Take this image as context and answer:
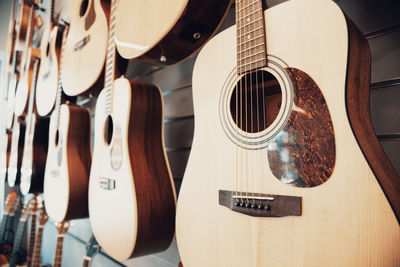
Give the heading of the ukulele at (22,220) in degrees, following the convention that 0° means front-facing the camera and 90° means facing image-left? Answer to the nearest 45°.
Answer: approximately 45°

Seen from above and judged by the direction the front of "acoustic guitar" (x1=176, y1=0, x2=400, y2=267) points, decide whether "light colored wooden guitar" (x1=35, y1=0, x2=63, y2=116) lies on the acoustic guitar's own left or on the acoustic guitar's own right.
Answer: on the acoustic guitar's own right

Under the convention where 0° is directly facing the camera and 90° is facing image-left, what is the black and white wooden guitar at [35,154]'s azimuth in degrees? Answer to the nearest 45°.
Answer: approximately 90°

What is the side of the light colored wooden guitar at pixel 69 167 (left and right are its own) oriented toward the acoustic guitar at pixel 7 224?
right

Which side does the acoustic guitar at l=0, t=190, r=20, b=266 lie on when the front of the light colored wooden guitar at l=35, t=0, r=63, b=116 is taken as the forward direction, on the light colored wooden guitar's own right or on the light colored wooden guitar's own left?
on the light colored wooden guitar's own right

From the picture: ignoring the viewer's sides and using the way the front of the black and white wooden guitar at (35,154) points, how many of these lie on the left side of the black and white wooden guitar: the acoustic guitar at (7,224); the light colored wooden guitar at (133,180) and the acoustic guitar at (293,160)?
2

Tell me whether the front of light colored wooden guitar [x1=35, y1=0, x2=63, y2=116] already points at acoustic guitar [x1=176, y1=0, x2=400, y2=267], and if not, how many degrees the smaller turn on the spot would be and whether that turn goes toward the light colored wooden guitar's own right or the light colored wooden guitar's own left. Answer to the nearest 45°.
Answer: approximately 45° to the light colored wooden guitar's own left

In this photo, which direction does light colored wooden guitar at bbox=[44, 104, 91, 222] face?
to the viewer's left
